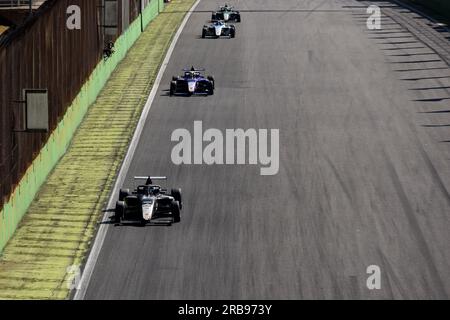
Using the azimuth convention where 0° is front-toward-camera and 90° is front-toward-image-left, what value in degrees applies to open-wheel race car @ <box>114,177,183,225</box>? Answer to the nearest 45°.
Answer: approximately 0°

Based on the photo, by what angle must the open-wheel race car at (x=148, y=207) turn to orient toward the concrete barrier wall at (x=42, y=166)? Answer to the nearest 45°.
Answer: approximately 135° to its right
